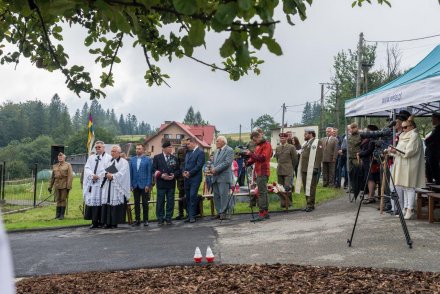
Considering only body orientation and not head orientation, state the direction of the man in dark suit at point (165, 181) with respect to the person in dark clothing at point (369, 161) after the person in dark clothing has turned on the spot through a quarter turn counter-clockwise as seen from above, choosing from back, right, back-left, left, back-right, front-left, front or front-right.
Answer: right

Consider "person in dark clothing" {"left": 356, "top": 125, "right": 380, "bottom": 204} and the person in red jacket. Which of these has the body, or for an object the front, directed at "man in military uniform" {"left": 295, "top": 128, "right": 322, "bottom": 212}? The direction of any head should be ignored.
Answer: the person in dark clothing

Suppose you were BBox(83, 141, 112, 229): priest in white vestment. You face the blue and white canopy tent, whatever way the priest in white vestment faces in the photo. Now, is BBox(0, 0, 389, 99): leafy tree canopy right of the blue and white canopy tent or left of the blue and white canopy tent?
right

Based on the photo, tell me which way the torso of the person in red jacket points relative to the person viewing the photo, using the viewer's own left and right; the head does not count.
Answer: facing to the left of the viewer

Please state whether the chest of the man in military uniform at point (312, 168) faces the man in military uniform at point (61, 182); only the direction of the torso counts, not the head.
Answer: no

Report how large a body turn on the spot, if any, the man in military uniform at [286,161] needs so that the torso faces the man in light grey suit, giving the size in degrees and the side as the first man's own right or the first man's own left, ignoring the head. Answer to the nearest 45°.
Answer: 0° — they already face them

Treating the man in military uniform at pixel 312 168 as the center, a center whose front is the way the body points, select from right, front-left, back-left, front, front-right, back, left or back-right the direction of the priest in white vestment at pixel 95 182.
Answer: front-right

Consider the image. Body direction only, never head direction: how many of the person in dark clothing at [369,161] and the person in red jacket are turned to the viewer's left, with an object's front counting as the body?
2

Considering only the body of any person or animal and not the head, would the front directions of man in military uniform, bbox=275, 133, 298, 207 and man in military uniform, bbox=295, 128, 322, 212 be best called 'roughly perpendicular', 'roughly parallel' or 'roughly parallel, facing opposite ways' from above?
roughly parallel

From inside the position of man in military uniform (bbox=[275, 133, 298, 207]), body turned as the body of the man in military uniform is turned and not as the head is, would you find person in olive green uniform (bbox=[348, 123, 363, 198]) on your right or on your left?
on your left

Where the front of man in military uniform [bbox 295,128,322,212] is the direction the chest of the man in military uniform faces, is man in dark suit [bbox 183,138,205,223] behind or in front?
in front

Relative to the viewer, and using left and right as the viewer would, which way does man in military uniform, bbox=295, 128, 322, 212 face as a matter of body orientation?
facing the viewer and to the left of the viewer

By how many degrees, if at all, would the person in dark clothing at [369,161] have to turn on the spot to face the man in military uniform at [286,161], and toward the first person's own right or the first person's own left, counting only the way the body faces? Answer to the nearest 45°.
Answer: approximately 45° to the first person's own right

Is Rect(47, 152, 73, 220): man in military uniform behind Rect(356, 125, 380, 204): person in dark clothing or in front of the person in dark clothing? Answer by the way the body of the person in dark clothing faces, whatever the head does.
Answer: in front

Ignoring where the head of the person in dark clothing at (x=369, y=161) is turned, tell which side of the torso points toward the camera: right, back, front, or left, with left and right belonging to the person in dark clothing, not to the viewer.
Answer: left
